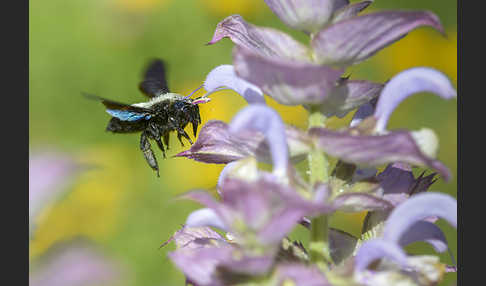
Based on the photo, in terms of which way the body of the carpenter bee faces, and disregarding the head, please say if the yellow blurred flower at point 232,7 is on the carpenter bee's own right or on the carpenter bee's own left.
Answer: on the carpenter bee's own left

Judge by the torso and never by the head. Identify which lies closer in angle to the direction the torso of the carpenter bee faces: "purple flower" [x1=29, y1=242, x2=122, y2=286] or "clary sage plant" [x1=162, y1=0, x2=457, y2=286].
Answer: the clary sage plant

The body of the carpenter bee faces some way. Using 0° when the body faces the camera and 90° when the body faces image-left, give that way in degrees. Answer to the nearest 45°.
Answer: approximately 270°

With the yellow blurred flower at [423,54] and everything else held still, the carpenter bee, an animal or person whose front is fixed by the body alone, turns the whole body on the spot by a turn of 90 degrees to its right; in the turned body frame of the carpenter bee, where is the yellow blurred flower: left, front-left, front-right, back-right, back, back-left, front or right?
back-left

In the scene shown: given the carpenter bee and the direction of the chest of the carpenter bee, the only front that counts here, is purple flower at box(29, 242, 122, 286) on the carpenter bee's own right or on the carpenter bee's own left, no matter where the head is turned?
on the carpenter bee's own right

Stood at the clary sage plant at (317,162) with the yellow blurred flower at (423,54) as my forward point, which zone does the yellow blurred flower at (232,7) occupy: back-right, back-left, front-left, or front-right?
front-left
